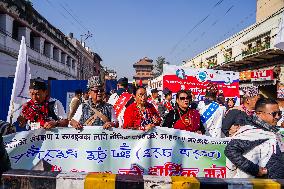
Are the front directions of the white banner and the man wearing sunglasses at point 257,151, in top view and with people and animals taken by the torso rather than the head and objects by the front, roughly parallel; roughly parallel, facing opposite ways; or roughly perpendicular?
roughly perpendicular

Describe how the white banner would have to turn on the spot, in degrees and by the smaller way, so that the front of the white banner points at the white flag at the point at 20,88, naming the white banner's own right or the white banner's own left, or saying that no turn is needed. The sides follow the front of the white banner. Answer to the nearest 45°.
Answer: approximately 90° to the white banner's own right

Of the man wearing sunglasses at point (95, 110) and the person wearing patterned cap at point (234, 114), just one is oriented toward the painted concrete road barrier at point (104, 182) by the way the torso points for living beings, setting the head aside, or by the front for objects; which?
the man wearing sunglasses

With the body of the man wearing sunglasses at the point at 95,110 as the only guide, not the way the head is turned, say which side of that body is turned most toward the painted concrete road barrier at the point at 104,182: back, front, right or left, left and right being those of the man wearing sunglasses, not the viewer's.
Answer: front

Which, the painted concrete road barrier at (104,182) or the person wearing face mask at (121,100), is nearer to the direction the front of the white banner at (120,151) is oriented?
the painted concrete road barrier

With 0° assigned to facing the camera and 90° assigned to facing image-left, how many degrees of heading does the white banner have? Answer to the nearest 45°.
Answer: approximately 0°

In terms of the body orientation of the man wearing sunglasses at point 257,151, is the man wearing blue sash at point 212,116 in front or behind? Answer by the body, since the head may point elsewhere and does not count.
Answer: behind

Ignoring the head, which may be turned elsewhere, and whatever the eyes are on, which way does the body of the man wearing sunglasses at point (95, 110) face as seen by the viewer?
toward the camera

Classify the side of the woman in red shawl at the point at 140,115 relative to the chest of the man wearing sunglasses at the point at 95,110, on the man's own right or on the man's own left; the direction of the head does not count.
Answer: on the man's own left
